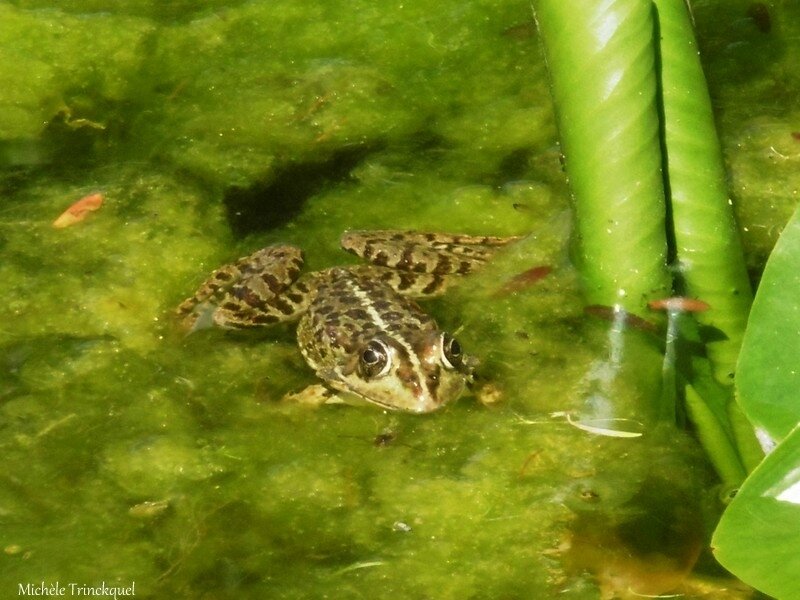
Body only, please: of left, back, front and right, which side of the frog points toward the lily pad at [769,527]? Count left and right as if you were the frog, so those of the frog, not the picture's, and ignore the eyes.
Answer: front

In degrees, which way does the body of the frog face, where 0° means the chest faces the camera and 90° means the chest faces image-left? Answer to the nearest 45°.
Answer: approximately 315°

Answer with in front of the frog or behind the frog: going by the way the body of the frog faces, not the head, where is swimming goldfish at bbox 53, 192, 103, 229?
behind

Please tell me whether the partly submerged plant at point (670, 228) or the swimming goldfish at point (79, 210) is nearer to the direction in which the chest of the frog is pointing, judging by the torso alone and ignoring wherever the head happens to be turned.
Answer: the partly submerged plant

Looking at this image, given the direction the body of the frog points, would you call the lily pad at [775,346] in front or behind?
in front

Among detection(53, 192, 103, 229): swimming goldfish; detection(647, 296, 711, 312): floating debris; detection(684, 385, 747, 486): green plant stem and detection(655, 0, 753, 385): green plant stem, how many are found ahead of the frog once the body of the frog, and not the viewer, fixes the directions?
3

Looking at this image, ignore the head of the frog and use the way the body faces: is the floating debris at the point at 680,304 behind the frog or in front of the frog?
in front
